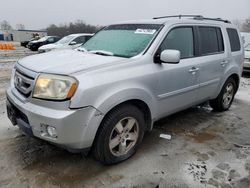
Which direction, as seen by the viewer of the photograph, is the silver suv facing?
facing the viewer and to the left of the viewer
